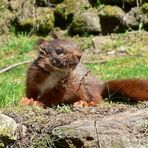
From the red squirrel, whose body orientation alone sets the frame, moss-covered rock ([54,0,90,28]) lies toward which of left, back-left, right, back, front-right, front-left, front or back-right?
back-right

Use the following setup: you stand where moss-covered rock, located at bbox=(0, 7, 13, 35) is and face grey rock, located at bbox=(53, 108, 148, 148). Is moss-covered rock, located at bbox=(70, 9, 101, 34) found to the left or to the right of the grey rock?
left

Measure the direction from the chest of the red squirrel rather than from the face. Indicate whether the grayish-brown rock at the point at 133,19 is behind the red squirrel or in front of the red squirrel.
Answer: behind

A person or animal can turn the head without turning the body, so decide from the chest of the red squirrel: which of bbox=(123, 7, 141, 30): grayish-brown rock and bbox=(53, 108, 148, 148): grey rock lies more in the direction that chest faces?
the grey rock

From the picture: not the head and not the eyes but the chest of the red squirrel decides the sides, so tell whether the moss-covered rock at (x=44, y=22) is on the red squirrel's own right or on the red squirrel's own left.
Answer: on the red squirrel's own right

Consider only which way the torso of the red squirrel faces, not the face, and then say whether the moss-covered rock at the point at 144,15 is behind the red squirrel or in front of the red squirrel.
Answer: behind

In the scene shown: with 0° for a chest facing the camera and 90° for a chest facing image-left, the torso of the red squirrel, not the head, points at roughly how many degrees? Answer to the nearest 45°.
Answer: approximately 45°
